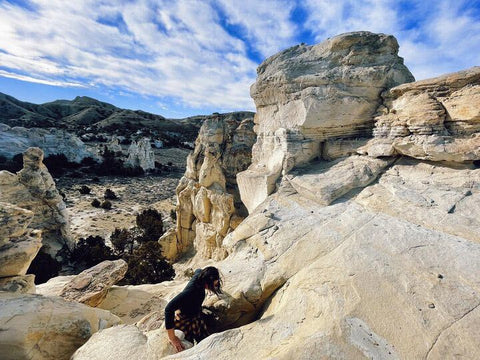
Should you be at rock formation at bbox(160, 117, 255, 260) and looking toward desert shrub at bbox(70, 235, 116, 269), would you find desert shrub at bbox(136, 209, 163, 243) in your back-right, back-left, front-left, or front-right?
front-right

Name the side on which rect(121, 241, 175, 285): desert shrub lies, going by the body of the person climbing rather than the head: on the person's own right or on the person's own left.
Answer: on the person's own left

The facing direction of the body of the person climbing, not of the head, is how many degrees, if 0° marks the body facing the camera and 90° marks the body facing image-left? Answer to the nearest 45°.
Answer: approximately 270°

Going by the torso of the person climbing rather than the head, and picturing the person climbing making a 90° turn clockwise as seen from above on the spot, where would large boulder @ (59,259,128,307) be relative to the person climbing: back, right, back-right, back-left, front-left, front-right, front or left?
back-right

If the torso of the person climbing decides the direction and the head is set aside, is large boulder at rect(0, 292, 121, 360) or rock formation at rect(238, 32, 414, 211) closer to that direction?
the rock formation

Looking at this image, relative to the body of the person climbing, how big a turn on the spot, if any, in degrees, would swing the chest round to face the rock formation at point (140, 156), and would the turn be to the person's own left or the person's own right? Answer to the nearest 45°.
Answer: approximately 90° to the person's own left

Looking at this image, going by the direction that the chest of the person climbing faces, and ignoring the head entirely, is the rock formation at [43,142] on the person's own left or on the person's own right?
on the person's own left

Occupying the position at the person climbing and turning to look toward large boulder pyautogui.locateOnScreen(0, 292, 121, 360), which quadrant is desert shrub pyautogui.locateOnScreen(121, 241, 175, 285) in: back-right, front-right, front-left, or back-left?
front-right

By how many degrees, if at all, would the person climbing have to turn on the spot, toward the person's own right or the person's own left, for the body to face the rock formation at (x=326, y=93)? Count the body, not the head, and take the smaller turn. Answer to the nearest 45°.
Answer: approximately 45° to the person's own left

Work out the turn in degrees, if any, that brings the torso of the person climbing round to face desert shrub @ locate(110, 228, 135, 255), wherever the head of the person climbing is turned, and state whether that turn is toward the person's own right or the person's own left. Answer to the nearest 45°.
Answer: approximately 90° to the person's own left

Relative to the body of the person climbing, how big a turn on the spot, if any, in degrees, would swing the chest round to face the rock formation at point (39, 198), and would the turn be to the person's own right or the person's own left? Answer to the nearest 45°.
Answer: approximately 135° to the person's own left

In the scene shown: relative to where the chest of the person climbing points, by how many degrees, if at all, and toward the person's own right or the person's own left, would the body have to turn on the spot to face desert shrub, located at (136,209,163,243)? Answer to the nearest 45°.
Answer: approximately 90° to the person's own left
